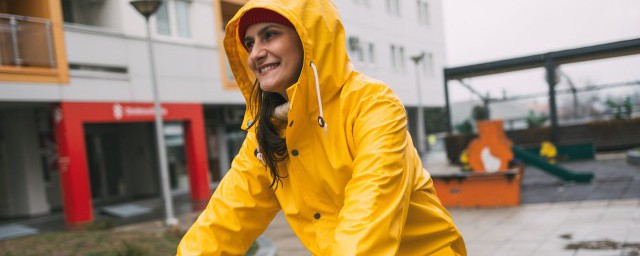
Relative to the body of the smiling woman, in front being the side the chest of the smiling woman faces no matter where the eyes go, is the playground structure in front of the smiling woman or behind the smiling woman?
behind

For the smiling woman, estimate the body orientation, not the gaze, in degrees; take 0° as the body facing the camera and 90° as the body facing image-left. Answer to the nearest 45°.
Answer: approximately 45°

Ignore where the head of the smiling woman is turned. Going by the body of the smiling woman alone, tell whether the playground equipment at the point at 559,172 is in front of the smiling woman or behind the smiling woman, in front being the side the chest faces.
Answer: behind

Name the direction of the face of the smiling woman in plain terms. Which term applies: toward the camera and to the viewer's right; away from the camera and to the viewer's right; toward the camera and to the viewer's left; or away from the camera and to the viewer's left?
toward the camera and to the viewer's left

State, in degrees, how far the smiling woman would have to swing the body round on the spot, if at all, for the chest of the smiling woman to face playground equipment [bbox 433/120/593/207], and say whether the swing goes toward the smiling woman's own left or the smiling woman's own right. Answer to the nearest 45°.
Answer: approximately 135° to the smiling woman's own right
